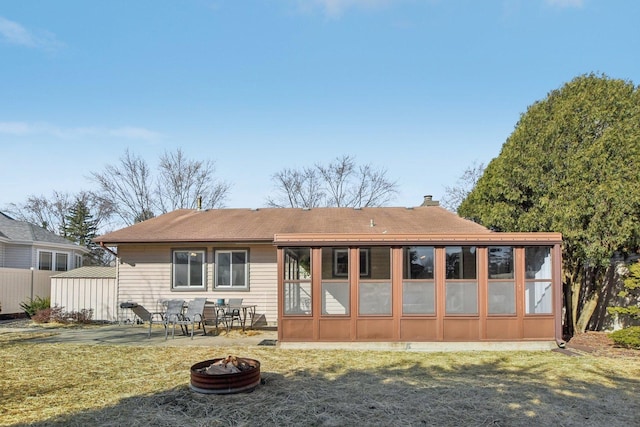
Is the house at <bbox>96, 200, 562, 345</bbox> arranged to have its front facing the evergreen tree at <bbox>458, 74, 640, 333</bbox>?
no

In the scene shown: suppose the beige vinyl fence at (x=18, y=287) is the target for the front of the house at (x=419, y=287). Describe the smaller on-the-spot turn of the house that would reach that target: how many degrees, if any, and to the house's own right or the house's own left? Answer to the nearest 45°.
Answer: approximately 45° to the house's own left

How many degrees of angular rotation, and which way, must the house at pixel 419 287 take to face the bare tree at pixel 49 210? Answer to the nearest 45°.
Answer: approximately 45° to its left

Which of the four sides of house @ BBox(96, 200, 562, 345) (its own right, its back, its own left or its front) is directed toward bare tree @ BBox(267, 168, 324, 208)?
front

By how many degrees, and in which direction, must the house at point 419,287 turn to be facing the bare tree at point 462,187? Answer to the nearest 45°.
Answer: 0° — it already faces it

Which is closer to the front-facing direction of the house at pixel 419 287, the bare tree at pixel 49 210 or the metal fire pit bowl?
the bare tree

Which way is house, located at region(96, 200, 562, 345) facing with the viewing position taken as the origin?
facing away from the viewer

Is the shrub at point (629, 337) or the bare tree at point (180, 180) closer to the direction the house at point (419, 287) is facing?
the bare tree

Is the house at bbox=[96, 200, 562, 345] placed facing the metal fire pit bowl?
no

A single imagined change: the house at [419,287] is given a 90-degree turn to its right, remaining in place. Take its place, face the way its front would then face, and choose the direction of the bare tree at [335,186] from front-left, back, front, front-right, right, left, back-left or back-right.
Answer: left

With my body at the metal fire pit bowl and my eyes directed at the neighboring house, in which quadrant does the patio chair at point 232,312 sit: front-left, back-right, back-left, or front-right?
front-right

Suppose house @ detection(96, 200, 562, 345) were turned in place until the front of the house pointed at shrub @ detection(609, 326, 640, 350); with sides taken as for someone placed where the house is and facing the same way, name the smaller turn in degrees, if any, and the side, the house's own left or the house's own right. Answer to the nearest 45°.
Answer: approximately 90° to the house's own right

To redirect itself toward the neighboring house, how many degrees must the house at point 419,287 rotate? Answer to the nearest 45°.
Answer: approximately 45° to its left
